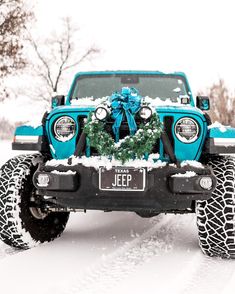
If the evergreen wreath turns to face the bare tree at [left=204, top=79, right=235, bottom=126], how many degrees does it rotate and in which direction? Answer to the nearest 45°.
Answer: approximately 180°

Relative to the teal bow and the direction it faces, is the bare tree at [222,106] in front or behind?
behind

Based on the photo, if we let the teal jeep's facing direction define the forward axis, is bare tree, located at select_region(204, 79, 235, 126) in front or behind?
behind

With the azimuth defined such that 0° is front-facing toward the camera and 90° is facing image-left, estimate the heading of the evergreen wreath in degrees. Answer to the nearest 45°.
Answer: approximately 0°

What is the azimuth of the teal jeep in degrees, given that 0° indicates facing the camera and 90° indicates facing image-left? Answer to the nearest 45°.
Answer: approximately 0°
